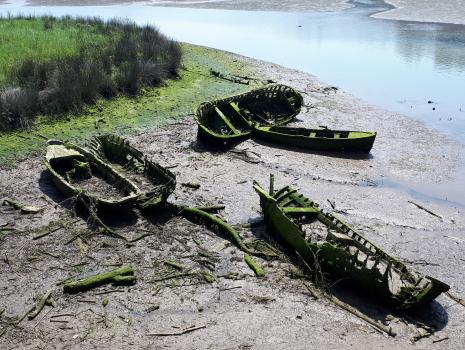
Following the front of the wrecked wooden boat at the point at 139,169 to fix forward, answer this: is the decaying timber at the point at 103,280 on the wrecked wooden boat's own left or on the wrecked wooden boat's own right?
on the wrecked wooden boat's own left

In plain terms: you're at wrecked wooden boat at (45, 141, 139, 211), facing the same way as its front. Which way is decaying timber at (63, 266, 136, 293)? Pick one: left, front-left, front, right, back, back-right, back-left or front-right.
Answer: back-left

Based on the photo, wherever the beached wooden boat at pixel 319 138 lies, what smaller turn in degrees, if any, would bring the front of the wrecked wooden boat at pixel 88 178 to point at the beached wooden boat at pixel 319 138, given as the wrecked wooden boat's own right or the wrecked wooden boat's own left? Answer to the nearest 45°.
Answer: approximately 135° to the wrecked wooden boat's own right

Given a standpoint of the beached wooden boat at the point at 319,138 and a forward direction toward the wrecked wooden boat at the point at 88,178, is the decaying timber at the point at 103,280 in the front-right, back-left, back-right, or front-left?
front-left

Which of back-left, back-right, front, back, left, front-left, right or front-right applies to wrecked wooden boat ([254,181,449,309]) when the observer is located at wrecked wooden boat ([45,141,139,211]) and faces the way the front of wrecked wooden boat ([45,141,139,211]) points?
back

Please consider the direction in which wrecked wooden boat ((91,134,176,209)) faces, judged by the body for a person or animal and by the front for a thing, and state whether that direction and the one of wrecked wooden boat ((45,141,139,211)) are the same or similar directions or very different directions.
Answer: same or similar directions
